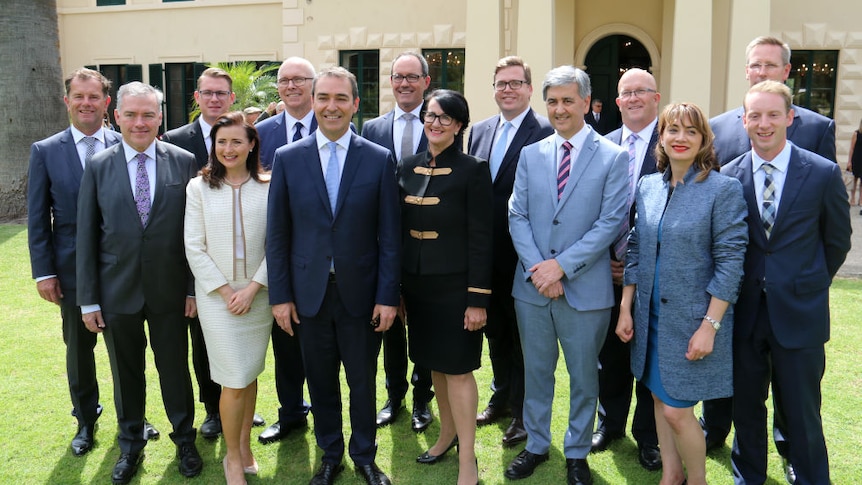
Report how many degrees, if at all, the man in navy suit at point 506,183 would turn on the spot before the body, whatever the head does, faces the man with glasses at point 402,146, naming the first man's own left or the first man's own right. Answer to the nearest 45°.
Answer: approximately 90° to the first man's own right

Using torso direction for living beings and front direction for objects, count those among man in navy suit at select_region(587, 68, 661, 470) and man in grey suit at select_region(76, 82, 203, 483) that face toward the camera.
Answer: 2

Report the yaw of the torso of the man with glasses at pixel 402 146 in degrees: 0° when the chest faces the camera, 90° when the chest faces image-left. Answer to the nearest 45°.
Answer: approximately 0°

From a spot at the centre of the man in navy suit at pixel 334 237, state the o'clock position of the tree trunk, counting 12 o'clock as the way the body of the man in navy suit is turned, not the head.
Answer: The tree trunk is roughly at 5 o'clock from the man in navy suit.
